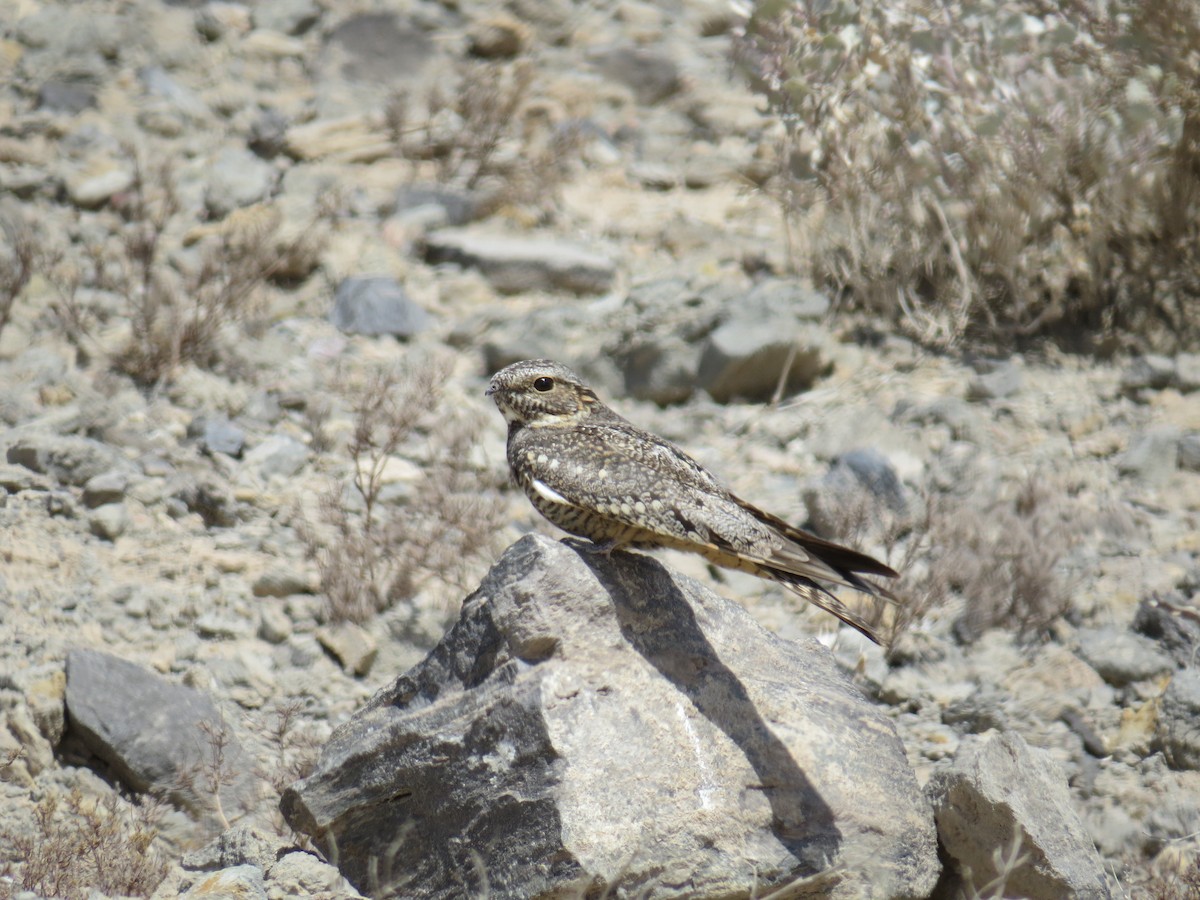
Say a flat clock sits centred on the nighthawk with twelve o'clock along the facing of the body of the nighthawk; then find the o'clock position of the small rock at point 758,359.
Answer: The small rock is roughly at 3 o'clock from the nighthawk.

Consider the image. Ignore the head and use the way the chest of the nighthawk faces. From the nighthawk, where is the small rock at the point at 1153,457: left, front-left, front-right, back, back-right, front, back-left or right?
back-right

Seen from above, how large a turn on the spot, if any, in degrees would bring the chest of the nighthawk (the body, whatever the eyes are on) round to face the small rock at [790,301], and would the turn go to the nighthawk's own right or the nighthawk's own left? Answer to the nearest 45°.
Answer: approximately 90° to the nighthawk's own right

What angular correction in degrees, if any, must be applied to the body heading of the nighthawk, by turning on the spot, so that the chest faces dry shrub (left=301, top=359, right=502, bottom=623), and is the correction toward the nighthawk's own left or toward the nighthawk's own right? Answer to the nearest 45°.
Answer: approximately 45° to the nighthawk's own right

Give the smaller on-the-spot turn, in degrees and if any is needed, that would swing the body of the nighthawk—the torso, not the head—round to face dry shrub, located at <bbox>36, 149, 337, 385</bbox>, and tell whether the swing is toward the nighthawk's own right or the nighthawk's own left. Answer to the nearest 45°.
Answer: approximately 45° to the nighthawk's own right

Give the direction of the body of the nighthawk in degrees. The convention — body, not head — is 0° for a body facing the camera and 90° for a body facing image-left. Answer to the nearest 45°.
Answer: approximately 90°

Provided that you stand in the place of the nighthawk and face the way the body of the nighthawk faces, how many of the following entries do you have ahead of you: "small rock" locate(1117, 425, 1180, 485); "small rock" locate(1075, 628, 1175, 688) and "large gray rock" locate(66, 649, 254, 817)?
1

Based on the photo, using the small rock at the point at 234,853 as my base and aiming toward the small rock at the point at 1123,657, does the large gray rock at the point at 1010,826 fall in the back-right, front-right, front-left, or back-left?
front-right

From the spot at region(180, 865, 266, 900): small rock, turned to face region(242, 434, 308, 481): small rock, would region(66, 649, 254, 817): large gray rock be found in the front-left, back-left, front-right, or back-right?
front-left

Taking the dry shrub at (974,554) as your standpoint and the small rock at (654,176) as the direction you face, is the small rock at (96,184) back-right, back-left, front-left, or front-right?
front-left

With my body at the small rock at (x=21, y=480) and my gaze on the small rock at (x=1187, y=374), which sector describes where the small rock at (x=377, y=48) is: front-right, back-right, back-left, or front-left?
front-left

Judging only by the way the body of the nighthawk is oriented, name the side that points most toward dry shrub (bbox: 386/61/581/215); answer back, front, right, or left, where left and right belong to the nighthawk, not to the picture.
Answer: right

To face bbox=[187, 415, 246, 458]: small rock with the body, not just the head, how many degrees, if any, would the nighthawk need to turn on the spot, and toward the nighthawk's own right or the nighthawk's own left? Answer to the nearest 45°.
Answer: approximately 45° to the nighthawk's own right
